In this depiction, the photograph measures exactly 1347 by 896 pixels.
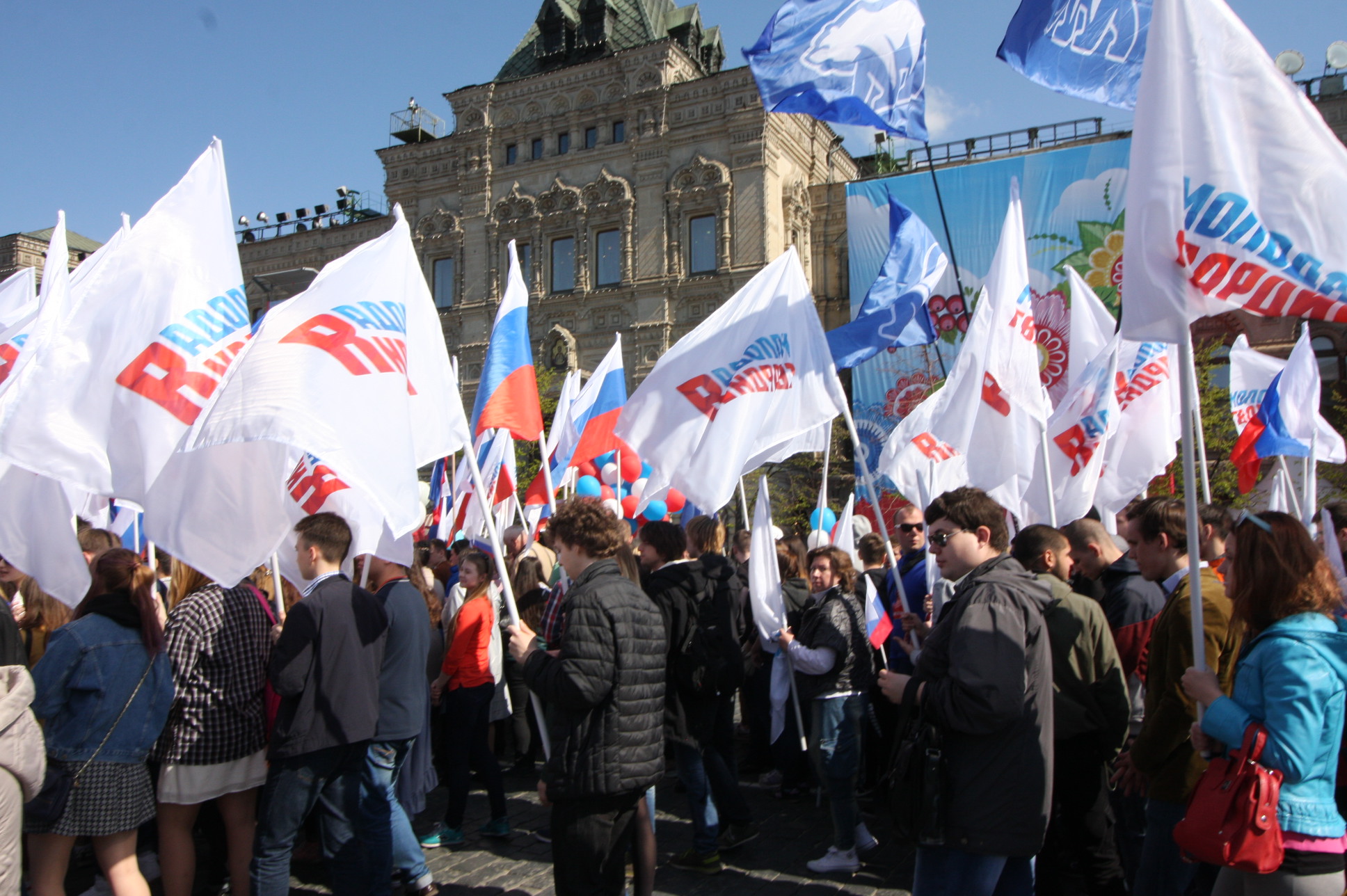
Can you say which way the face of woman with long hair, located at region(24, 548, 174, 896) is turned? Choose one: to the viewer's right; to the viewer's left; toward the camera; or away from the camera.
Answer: away from the camera

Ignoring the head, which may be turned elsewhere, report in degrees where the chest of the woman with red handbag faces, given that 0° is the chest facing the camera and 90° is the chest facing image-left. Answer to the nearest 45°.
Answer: approximately 90°

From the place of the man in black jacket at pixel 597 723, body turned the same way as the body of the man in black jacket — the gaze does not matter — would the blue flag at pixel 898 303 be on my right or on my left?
on my right

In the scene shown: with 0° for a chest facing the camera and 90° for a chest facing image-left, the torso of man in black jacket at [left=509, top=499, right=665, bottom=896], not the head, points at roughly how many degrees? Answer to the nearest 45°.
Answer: approximately 135°

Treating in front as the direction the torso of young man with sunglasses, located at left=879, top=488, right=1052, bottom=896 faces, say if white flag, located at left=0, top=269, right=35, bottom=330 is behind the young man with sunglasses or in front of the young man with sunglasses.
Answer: in front

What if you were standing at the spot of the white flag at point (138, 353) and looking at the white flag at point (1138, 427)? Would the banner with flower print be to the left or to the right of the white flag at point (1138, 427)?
left

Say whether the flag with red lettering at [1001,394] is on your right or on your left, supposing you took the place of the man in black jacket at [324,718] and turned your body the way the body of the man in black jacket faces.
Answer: on your right

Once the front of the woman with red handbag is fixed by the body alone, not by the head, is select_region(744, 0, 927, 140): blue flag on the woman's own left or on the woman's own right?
on the woman's own right

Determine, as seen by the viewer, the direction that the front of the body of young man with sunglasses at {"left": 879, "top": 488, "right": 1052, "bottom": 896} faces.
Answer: to the viewer's left

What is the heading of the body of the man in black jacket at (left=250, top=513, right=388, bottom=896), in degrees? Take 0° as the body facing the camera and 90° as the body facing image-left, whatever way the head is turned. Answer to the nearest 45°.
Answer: approximately 135°

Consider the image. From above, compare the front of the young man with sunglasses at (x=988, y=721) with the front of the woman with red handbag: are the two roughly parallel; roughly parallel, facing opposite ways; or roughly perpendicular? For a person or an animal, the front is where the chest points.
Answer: roughly parallel

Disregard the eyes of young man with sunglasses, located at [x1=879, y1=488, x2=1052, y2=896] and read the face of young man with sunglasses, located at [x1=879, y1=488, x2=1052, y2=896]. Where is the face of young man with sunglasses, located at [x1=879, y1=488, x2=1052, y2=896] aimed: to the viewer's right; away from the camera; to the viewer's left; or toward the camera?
to the viewer's left

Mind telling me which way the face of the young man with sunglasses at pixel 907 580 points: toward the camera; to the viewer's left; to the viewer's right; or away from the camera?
toward the camera
